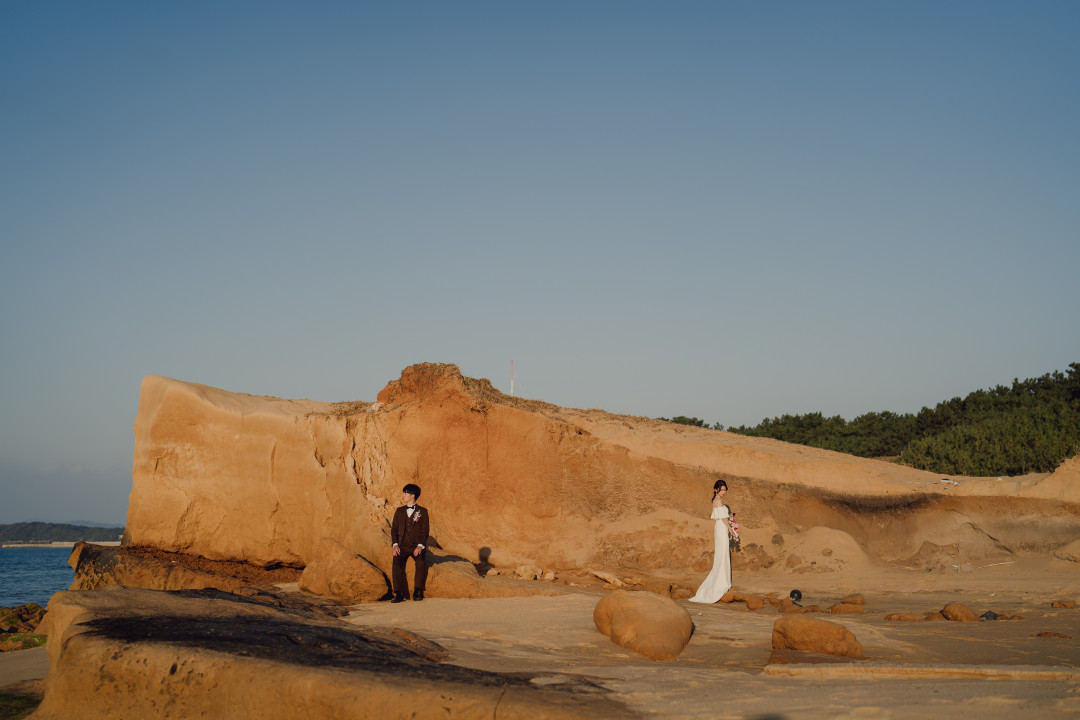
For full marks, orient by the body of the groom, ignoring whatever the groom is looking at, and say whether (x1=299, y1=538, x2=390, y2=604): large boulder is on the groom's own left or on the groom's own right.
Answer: on the groom's own right

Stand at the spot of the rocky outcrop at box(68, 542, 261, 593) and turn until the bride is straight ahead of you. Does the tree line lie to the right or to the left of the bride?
left

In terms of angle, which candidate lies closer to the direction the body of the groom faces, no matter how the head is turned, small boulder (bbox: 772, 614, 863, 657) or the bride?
the small boulder

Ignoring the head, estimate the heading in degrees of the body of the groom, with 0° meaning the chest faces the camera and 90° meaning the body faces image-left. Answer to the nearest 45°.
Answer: approximately 0°

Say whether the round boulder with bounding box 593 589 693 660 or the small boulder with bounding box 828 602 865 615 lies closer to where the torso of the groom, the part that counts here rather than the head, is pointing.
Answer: the round boulder

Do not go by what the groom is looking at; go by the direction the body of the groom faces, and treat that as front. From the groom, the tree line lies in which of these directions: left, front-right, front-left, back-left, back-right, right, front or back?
back-left

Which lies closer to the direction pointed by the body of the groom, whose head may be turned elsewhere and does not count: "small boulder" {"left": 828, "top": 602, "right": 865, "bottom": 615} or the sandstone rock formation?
the small boulder

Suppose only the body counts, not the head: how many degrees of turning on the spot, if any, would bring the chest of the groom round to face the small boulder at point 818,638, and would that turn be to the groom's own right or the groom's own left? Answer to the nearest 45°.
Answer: approximately 45° to the groom's own left

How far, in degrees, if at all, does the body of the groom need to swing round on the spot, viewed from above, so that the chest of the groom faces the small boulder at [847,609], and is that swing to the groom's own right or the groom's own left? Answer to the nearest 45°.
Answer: approximately 90° to the groom's own left

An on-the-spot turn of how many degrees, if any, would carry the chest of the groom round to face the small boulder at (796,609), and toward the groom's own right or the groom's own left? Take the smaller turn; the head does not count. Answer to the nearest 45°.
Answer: approximately 90° to the groom's own left

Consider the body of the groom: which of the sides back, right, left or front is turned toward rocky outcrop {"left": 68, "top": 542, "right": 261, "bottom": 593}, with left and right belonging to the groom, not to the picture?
right
